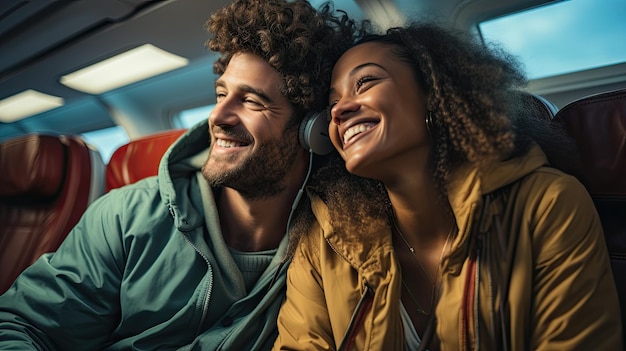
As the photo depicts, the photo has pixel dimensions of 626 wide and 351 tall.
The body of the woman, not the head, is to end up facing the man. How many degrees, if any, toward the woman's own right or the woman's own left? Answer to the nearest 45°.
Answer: approximately 45° to the woman's own right

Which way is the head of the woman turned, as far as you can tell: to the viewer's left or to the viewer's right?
to the viewer's left

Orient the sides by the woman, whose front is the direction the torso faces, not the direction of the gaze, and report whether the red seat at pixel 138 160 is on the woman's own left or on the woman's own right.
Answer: on the woman's own right
